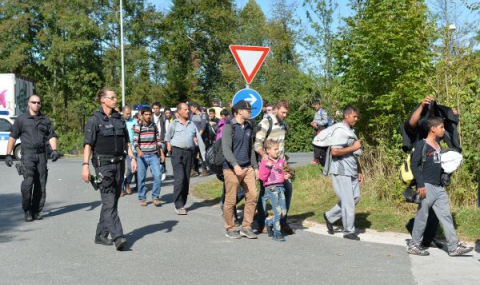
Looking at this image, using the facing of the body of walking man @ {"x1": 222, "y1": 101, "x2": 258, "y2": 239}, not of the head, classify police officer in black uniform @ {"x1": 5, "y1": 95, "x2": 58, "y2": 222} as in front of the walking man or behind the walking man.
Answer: behind

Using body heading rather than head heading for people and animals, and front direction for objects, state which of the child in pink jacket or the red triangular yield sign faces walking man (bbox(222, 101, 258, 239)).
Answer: the red triangular yield sign

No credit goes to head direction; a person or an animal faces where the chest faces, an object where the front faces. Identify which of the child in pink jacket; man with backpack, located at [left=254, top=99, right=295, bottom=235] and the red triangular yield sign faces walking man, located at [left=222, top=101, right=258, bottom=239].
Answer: the red triangular yield sign

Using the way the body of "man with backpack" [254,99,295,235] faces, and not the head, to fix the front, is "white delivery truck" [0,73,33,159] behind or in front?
behind

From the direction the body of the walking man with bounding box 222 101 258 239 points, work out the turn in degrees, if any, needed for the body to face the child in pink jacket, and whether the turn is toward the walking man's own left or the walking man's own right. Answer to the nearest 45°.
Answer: approximately 45° to the walking man's own left

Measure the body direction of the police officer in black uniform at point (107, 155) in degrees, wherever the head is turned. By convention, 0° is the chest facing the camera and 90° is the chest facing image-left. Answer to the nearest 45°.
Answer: approximately 315°

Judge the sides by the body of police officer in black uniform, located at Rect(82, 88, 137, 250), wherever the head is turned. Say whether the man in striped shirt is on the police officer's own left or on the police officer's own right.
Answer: on the police officer's own left

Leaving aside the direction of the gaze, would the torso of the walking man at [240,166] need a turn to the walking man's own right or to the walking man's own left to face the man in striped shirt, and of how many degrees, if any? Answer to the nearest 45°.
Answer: approximately 180°
